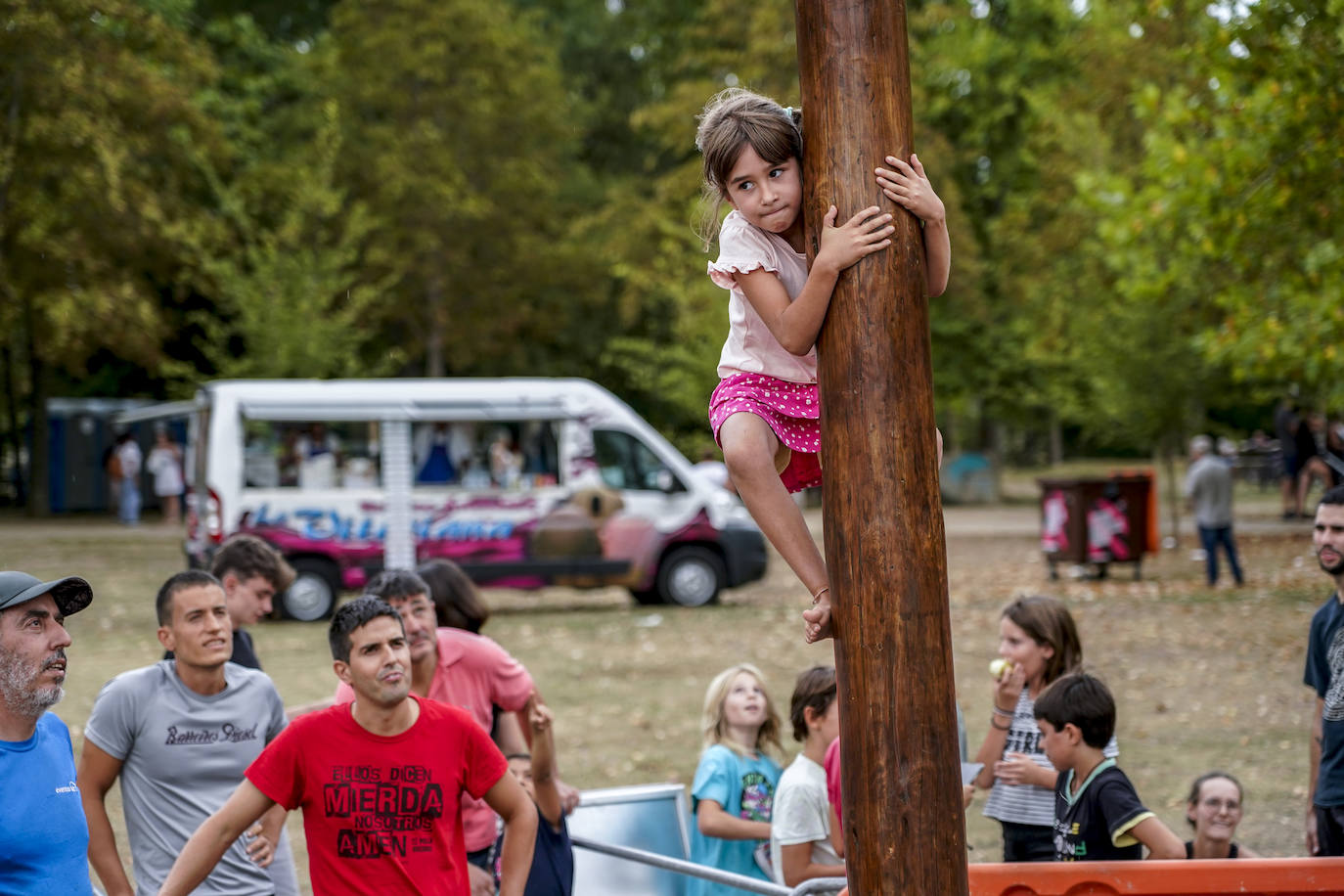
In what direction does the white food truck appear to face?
to the viewer's right

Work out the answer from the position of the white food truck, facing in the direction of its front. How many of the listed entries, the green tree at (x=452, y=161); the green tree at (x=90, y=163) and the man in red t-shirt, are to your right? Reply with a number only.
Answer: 1

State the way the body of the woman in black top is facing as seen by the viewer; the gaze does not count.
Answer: toward the camera

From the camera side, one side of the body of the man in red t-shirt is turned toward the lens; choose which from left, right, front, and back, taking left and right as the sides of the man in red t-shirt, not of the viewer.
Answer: front

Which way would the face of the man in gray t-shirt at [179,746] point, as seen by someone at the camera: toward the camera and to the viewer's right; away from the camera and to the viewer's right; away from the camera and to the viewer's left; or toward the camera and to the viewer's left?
toward the camera and to the viewer's right

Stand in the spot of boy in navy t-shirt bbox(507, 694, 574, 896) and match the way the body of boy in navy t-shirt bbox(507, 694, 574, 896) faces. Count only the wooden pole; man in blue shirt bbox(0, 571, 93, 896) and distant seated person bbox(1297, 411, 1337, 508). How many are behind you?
1

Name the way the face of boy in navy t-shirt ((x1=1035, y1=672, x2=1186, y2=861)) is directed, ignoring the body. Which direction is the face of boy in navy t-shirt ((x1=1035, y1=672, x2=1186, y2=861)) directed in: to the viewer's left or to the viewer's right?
to the viewer's left

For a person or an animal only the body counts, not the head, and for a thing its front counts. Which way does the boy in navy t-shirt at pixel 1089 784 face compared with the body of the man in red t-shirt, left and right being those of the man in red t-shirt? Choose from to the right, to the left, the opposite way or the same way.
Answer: to the right

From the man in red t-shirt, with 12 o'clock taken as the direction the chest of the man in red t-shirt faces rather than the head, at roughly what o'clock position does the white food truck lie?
The white food truck is roughly at 6 o'clock from the man in red t-shirt.

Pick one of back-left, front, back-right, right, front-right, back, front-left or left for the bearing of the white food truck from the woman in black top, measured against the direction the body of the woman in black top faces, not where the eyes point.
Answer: back-right

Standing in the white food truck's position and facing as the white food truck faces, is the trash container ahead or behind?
ahead

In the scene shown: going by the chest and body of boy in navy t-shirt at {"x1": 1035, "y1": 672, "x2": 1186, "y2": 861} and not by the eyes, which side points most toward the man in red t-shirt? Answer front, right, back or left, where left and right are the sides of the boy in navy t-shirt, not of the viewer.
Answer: front

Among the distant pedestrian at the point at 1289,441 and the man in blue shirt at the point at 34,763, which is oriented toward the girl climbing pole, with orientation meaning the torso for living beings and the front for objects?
the man in blue shirt

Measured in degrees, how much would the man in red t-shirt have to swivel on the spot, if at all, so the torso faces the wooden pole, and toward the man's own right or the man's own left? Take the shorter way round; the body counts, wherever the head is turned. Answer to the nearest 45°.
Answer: approximately 45° to the man's own left
